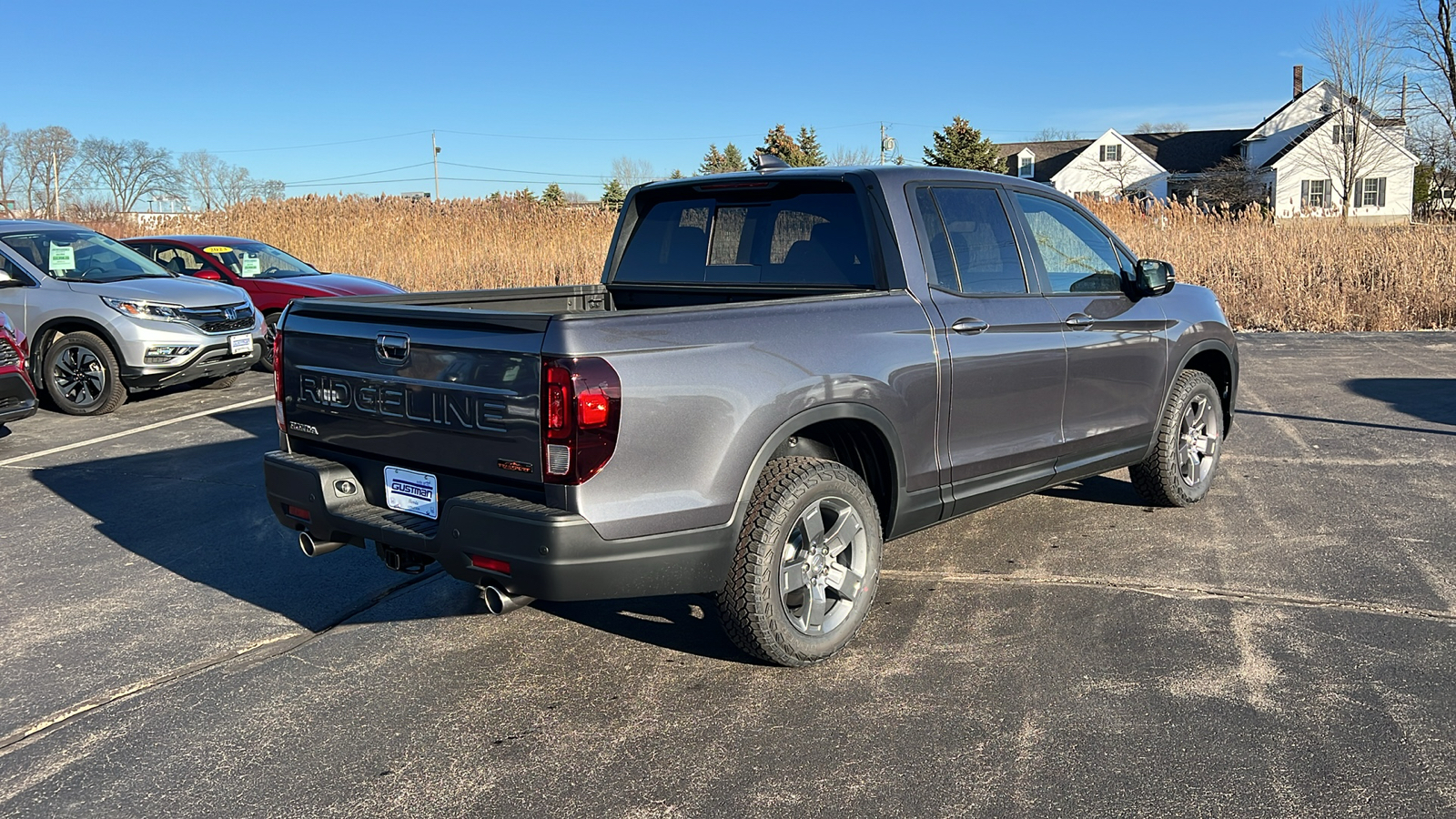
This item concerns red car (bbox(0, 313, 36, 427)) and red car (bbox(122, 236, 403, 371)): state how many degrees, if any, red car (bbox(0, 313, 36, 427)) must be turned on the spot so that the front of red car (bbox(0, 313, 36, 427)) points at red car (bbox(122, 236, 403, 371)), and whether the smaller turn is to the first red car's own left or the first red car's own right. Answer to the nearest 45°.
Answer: approximately 90° to the first red car's own left

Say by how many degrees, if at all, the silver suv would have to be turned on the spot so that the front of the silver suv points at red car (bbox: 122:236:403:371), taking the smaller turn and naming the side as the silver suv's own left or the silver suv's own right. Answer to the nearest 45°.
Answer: approximately 90° to the silver suv's own left

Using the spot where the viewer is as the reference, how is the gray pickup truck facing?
facing away from the viewer and to the right of the viewer

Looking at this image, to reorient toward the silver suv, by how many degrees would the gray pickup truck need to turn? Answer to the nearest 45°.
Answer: approximately 90° to its left

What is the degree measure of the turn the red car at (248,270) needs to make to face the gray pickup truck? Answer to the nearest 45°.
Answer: approximately 45° to its right

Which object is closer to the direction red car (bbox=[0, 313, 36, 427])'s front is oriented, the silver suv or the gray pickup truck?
the gray pickup truck

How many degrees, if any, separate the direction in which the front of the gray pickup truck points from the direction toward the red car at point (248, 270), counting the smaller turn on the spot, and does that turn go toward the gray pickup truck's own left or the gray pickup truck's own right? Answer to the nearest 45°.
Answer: approximately 90° to the gray pickup truck's own left

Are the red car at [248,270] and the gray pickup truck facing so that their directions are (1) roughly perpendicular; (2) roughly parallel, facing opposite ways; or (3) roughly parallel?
roughly perpendicular

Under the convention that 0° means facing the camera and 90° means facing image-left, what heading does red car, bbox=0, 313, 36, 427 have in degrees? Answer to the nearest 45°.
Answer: approximately 315°
